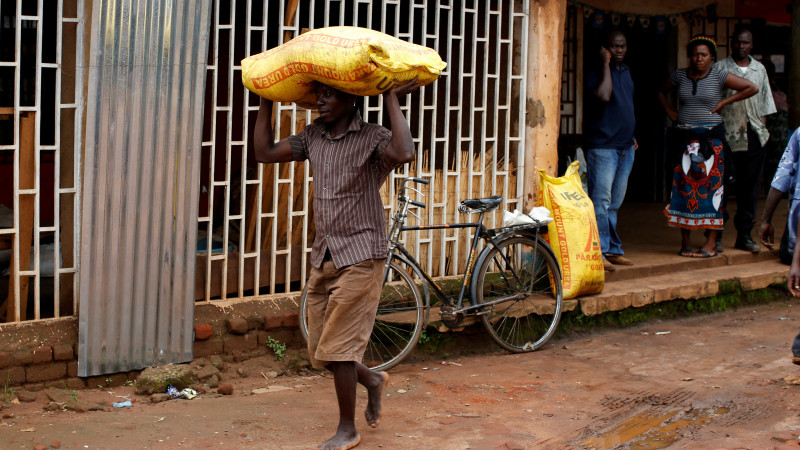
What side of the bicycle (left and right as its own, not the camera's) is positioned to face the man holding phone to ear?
back

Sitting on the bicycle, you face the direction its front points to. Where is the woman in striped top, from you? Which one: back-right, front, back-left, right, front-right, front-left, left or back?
back

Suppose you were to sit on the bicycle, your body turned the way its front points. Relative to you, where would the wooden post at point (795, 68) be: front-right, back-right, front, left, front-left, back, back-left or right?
back

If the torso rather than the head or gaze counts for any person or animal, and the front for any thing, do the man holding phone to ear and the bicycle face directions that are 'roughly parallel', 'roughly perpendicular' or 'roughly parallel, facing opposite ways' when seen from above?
roughly perpendicular

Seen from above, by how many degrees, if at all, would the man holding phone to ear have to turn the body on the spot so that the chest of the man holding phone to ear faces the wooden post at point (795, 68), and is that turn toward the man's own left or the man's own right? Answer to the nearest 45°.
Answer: approximately 90° to the man's own left

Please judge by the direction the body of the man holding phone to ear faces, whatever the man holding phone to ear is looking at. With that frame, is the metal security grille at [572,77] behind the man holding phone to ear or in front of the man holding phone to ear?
behind

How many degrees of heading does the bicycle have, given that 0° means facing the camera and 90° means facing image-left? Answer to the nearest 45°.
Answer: approximately 45°
